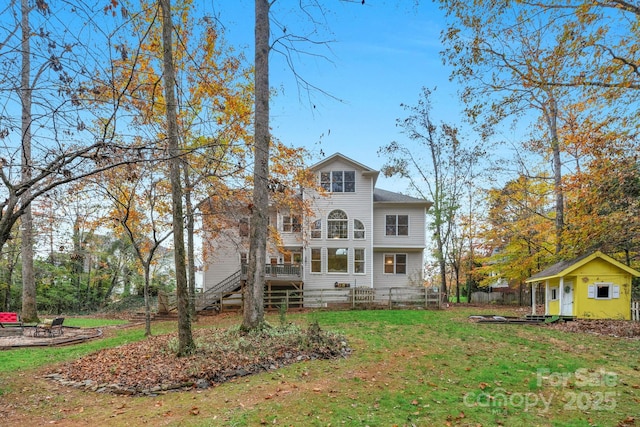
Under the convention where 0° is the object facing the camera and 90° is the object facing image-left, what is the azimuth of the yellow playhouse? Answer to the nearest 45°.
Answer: approximately 45°

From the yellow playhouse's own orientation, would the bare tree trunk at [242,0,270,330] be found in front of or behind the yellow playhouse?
in front

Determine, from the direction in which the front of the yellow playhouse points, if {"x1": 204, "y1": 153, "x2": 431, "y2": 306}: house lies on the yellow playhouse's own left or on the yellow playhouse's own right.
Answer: on the yellow playhouse's own right

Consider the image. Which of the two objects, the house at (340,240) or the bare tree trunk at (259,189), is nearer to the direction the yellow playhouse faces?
the bare tree trunk
